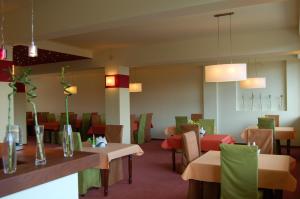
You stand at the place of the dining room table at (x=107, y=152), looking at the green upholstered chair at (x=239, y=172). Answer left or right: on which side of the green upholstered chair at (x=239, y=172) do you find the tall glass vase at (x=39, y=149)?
right

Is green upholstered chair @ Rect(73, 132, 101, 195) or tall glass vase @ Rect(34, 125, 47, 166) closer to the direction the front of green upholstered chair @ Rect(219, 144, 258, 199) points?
the green upholstered chair

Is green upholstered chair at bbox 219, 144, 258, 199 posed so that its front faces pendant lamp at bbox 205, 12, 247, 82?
yes

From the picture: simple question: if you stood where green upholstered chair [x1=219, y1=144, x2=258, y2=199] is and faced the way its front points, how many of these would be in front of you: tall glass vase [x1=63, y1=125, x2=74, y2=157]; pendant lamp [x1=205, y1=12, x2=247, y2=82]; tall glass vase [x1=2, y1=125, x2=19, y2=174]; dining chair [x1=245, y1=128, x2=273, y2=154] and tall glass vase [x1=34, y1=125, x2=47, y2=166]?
2

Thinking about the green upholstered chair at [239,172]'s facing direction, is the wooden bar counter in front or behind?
behind

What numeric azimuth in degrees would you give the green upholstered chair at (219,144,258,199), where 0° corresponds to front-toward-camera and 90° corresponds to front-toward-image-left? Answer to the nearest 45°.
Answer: approximately 180°

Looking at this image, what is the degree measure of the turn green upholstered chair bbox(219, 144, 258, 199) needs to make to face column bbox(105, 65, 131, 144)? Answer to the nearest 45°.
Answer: approximately 45° to its left

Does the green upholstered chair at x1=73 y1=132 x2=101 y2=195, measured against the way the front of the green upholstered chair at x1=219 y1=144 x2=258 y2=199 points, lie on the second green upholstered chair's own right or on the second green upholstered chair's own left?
on the second green upholstered chair's own left

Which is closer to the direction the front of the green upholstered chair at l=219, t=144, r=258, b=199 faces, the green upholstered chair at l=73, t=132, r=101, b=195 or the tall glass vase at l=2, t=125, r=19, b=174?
the green upholstered chair

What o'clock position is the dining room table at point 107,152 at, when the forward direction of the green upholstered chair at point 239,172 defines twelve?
The dining room table is roughly at 10 o'clock from the green upholstered chair.

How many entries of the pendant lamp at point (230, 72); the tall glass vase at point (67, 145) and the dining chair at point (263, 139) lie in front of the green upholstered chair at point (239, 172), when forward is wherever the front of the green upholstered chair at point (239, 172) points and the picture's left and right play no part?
2

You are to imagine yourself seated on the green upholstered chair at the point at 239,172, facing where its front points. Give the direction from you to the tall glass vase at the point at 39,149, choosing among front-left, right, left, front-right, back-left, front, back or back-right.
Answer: back-left

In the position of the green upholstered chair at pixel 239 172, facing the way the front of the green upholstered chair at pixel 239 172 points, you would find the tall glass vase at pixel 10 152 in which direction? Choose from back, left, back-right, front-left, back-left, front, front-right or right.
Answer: back-left
